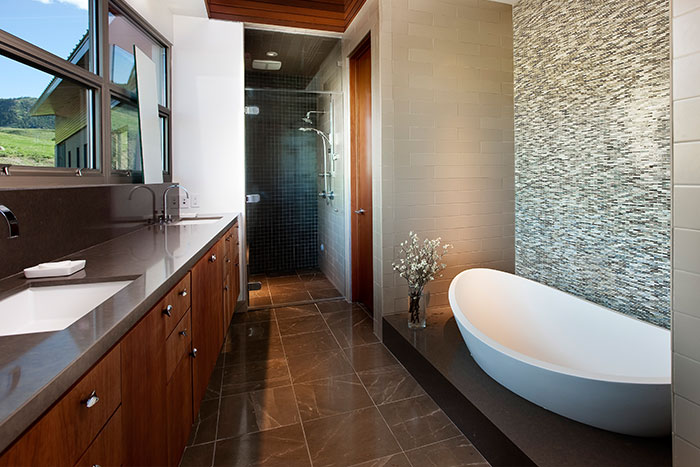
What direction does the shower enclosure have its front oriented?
toward the camera

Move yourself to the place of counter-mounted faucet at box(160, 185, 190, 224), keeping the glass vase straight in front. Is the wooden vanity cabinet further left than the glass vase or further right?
right

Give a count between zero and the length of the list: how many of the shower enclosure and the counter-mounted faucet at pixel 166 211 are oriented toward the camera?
1

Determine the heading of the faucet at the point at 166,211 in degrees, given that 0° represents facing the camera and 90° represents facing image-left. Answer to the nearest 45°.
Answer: approximately 270°

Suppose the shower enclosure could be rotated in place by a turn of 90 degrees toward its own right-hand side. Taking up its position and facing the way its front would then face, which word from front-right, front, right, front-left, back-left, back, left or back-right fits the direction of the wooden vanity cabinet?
left

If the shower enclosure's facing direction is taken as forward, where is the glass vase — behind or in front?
in front

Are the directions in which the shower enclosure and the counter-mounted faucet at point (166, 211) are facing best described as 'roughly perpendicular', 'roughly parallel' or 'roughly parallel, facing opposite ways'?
roughly perpendicular

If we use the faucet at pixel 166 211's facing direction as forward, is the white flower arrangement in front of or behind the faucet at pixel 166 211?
in front

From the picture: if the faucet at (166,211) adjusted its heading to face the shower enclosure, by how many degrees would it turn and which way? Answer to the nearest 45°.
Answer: approximately 45° to its left

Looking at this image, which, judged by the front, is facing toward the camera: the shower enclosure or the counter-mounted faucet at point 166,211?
the shower enclosure

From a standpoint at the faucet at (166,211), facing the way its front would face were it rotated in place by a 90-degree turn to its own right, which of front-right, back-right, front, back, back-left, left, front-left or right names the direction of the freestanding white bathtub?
front-left
